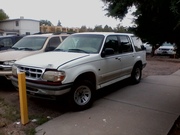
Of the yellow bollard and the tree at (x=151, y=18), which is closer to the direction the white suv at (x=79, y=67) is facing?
the yellow bollard

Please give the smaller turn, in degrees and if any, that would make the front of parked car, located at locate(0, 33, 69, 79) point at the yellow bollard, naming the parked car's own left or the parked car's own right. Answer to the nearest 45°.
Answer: approximately 45° to the parked car's own left

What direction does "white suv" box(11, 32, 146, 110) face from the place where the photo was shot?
facing the viewer and to the left of the viewer

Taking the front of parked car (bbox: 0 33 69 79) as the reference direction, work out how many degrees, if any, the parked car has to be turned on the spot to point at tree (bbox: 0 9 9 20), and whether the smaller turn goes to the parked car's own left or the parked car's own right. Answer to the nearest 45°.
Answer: approximately 135° to the parked car's own right

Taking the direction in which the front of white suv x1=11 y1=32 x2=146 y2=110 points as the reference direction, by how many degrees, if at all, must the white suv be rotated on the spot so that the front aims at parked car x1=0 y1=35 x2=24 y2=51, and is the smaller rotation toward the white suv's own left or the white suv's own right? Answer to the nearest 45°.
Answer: approximately 90° to the white suv's own right

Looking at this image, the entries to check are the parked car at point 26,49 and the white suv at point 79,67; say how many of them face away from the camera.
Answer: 0

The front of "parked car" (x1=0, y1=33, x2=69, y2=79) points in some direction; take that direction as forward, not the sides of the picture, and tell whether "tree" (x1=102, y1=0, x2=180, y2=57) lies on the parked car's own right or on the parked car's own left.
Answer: on the parked car's own left

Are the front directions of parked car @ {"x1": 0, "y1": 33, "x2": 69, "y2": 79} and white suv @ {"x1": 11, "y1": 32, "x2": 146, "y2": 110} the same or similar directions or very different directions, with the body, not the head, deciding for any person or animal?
same or similar directions

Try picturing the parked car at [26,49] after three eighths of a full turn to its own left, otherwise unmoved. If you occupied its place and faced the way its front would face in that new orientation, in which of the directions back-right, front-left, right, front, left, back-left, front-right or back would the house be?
left

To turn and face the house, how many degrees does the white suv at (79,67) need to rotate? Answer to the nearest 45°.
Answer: approximately 135° to its right

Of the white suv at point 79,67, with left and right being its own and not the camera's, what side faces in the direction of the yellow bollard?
front

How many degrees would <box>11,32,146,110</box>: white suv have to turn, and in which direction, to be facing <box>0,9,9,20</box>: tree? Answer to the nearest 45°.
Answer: approximately 135° to its right
